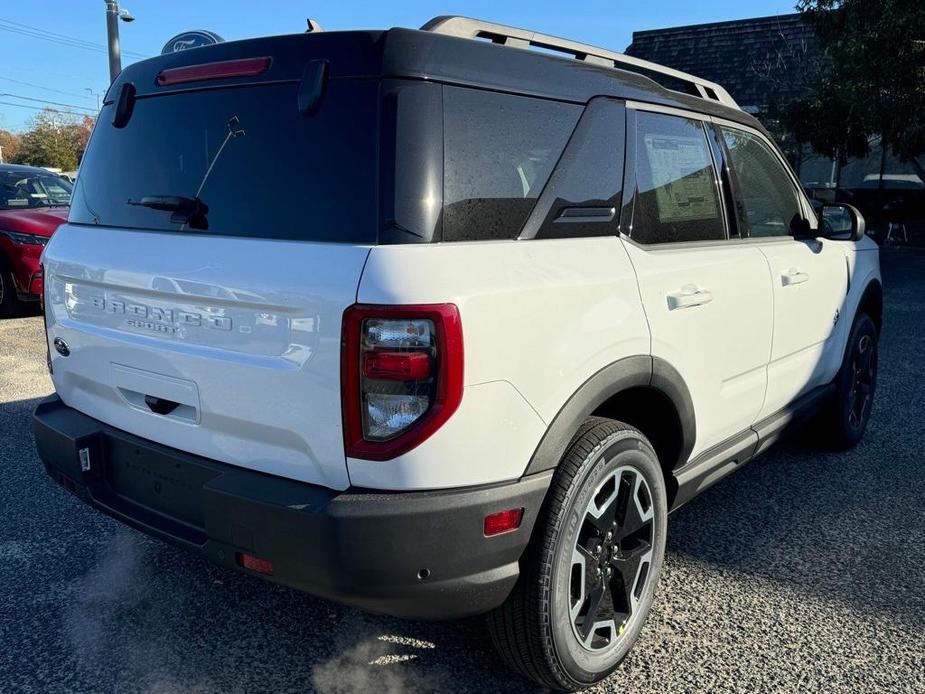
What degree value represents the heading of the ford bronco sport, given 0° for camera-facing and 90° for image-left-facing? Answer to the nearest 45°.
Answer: approximately 225°

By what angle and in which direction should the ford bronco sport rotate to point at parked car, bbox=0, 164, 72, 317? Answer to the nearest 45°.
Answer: approximately 90° to its left

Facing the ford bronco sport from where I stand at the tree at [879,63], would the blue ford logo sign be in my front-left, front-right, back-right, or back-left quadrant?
front-right

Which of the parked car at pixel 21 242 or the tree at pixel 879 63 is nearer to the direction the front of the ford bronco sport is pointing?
the tree

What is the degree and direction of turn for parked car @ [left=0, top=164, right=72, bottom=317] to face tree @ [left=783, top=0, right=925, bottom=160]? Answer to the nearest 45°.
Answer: approximately 45° to its left

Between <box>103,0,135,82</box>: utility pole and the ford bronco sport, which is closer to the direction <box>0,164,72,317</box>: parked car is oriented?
the ford bronco sport

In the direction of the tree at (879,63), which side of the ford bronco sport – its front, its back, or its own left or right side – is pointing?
front

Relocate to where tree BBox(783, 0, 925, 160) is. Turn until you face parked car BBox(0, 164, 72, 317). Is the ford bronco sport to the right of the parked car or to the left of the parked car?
left

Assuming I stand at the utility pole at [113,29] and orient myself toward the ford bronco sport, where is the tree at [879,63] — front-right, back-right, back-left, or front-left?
front-left

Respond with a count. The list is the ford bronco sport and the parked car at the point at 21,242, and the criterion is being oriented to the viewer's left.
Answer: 0

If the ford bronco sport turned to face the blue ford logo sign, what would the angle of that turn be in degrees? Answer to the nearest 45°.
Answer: approximately 90° to its left

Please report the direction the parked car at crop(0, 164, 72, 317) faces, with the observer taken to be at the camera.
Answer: facing the viewer and to the right of the viewer
